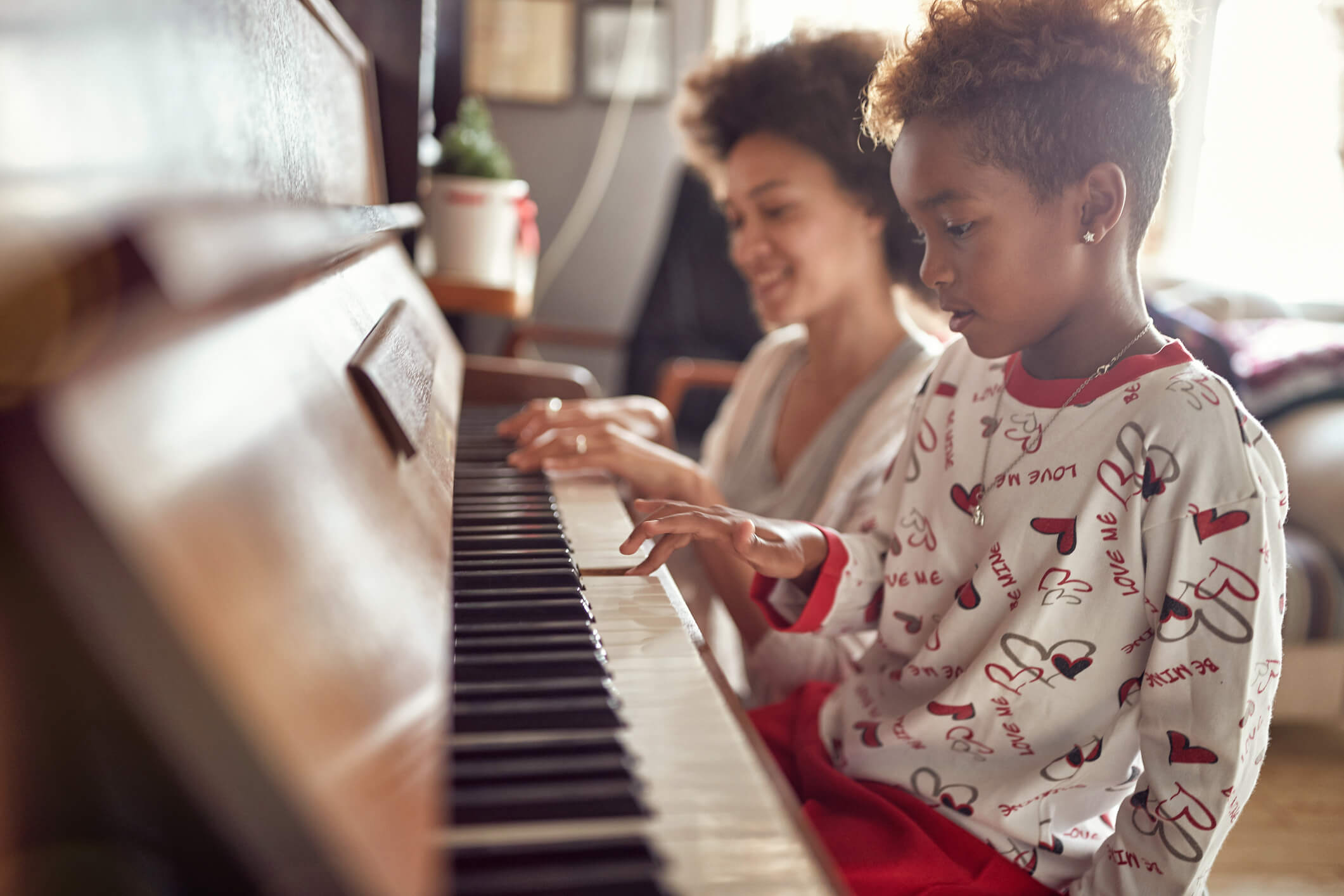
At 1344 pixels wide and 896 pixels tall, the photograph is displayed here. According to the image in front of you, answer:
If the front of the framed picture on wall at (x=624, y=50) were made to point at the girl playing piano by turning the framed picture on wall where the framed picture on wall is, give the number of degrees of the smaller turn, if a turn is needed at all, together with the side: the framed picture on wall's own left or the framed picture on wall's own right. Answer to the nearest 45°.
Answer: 0° — it already faces them

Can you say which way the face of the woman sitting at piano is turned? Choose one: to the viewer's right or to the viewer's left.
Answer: to the viewer's left

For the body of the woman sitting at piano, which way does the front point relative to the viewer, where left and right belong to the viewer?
facing the viewer and to the left of the viewer

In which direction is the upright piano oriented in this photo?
to the viewer's right

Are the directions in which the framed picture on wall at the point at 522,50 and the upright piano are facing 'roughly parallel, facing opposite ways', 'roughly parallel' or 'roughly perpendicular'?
roughly perpendicular

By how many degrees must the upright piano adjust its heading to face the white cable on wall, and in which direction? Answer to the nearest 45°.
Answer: approximately 90° to its left

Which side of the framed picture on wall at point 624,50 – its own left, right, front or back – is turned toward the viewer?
front

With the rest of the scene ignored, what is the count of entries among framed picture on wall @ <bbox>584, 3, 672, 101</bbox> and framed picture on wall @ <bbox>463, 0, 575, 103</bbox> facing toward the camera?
2

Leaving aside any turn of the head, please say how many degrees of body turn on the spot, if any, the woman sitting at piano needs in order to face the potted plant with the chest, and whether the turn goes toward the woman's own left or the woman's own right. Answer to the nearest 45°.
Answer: approximately 90° to the woman's own right

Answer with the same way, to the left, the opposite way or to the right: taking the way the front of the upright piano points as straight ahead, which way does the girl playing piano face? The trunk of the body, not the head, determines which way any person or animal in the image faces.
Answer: the opposite way

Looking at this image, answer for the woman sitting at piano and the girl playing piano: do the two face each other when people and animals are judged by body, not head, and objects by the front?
no

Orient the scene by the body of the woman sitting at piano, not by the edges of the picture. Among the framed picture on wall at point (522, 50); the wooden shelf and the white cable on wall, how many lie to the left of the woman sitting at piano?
0

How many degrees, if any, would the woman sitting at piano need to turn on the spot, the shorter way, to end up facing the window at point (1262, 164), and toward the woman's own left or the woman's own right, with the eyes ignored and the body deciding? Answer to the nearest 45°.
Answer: approximately 180°

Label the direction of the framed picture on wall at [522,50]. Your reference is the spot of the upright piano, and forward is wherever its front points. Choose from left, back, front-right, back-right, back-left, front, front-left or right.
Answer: left

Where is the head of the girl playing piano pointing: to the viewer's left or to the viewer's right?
to the viewer's left
